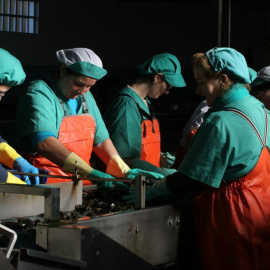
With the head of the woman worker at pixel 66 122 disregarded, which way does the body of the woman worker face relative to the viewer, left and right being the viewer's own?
facing the viewer and to the right of the viewer

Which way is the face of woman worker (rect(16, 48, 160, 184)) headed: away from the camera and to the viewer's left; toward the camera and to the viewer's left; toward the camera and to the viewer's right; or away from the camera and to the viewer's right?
toward the camera and to the viewer's right

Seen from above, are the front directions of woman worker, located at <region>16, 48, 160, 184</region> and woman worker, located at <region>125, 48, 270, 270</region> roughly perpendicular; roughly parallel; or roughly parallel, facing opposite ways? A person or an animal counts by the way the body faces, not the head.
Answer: roughly parallel, facing opposite ways

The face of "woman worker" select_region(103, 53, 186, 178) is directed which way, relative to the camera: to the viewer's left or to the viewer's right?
to the viewer's right

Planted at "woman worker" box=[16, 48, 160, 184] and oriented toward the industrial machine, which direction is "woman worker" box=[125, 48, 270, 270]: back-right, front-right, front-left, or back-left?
front-left

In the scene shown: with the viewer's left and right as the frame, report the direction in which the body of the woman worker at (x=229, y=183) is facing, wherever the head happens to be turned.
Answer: facing away from the viewer and to the left of the viewer

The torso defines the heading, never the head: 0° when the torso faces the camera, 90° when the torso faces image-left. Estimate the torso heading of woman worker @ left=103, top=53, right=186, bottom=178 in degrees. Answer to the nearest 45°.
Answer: approximately 270°

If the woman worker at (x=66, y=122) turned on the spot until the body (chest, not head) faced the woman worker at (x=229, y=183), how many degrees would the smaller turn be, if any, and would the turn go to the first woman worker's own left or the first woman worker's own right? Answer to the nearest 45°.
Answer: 0° — they already face them

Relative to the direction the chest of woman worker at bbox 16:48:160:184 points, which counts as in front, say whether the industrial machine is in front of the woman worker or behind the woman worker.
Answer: in front
